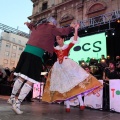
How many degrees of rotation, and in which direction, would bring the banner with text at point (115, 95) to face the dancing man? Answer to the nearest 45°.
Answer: approximately 45° to its right

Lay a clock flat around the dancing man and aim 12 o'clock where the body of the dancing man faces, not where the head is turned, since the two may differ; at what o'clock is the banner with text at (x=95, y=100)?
The banner with text is roughly at 12 o'clock from the dancing man.

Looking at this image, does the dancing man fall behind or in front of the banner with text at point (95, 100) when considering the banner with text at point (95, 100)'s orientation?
in front

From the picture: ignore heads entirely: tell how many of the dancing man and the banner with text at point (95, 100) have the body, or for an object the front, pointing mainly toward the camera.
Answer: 1

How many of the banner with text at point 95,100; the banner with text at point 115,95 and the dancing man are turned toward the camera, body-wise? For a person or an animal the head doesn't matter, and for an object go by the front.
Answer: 2

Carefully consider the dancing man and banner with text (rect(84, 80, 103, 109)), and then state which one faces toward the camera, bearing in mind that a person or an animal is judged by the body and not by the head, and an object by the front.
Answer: the banner with text

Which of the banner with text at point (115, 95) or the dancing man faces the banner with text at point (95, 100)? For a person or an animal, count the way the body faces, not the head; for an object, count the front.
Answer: the dancing man

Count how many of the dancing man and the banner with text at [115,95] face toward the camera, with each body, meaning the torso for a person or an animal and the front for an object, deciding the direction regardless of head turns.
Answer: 1

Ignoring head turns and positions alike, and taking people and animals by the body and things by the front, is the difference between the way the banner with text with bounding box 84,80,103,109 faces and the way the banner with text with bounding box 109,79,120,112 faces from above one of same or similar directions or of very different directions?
same or similar directions

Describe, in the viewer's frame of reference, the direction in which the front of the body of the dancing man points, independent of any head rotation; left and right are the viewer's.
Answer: facing away from the viewer and to the right of the viewer

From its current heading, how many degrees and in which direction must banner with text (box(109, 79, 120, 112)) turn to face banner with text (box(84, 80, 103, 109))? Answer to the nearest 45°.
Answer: approximately 135° to its right

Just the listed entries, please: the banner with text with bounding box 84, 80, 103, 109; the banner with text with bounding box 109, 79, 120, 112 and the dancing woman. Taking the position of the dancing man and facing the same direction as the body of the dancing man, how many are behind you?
0

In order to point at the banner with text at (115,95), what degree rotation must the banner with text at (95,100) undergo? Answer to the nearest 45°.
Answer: approximately 45° to its left

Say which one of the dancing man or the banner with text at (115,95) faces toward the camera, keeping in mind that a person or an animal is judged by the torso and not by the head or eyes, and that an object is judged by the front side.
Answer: the banner with text

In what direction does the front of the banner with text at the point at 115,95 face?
toward the camera

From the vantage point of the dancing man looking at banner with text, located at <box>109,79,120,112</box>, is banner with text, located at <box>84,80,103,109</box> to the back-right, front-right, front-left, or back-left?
front-left

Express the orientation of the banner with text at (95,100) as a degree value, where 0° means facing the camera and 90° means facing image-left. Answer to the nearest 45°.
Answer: approximately 0°

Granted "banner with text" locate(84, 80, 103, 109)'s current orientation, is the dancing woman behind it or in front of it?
in front
